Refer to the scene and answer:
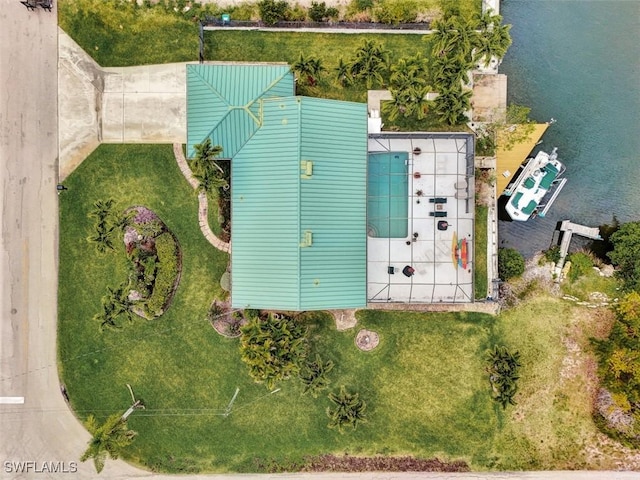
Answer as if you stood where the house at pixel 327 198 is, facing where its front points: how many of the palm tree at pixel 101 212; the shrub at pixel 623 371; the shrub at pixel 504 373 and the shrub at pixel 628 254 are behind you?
3

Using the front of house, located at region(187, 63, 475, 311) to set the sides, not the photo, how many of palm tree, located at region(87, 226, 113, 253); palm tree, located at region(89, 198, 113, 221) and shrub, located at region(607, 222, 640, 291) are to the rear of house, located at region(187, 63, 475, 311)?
1

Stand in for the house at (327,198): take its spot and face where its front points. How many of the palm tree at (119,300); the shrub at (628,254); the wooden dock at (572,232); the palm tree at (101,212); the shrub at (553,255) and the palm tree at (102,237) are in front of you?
3

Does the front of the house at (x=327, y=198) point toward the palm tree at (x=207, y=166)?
yes

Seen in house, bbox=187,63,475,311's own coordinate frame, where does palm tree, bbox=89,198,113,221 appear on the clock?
The palm tree is roughly at 12 o'clock from the house.

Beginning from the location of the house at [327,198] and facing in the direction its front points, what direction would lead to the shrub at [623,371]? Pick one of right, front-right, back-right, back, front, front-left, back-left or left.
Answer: back

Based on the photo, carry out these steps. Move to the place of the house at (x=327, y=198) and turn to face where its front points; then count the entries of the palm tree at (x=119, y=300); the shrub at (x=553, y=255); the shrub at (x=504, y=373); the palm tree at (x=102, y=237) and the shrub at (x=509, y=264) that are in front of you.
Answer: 2

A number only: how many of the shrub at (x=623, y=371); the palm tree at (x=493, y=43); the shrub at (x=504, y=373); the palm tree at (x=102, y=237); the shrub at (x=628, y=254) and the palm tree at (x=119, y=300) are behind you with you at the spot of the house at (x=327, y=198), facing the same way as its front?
4

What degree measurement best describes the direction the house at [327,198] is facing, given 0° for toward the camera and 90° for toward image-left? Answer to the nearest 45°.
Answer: approximately 90°
